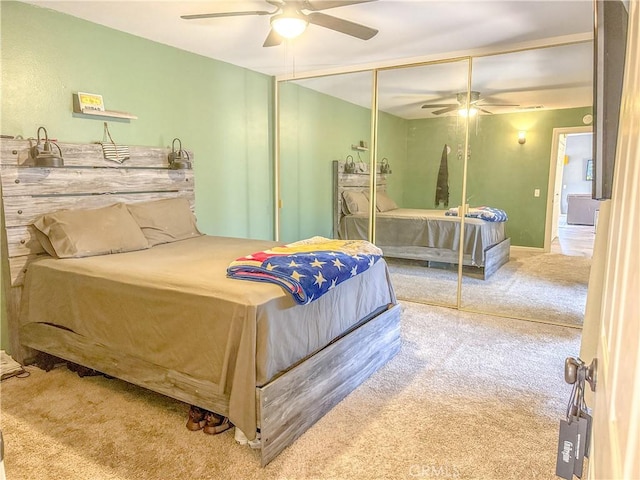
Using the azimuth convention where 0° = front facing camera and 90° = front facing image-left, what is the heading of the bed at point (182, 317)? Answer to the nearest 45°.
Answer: approximately 315°

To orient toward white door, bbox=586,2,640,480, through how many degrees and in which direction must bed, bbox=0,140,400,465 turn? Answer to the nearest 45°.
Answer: approximately 45° to its right

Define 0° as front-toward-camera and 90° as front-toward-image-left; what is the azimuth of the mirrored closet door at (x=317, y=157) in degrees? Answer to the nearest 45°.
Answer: approximately 45°

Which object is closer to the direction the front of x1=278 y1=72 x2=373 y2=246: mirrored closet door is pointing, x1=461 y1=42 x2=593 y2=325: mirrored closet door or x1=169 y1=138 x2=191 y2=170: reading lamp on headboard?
the reading lamp on headboard
